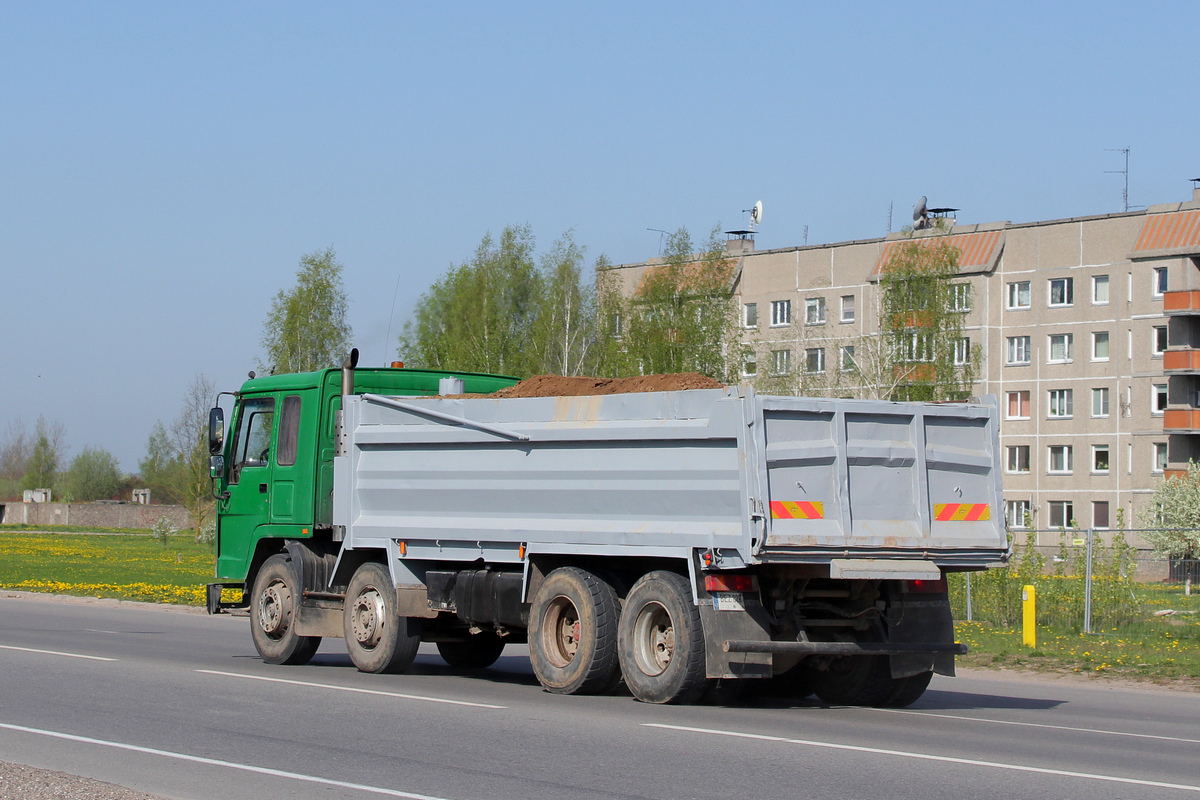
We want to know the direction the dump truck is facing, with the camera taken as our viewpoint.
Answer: facing away from the viewer and to the left of the viewer

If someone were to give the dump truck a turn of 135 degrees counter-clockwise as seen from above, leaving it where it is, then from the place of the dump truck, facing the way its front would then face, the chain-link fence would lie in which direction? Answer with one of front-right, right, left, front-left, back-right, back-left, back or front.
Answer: back-left
